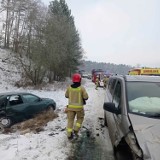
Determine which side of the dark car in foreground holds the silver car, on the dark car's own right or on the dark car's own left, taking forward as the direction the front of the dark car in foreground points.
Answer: on the dark car's own right

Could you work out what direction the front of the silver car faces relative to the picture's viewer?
facing the viewer and to the right of the viewer
